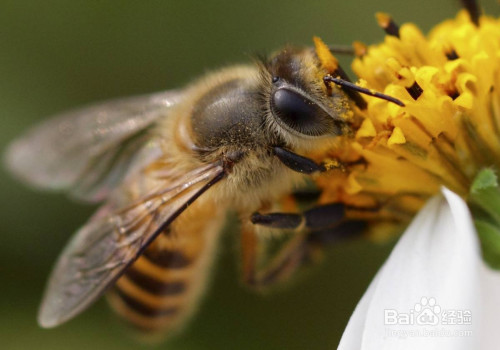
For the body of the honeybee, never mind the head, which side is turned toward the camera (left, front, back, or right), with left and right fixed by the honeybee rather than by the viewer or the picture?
right
